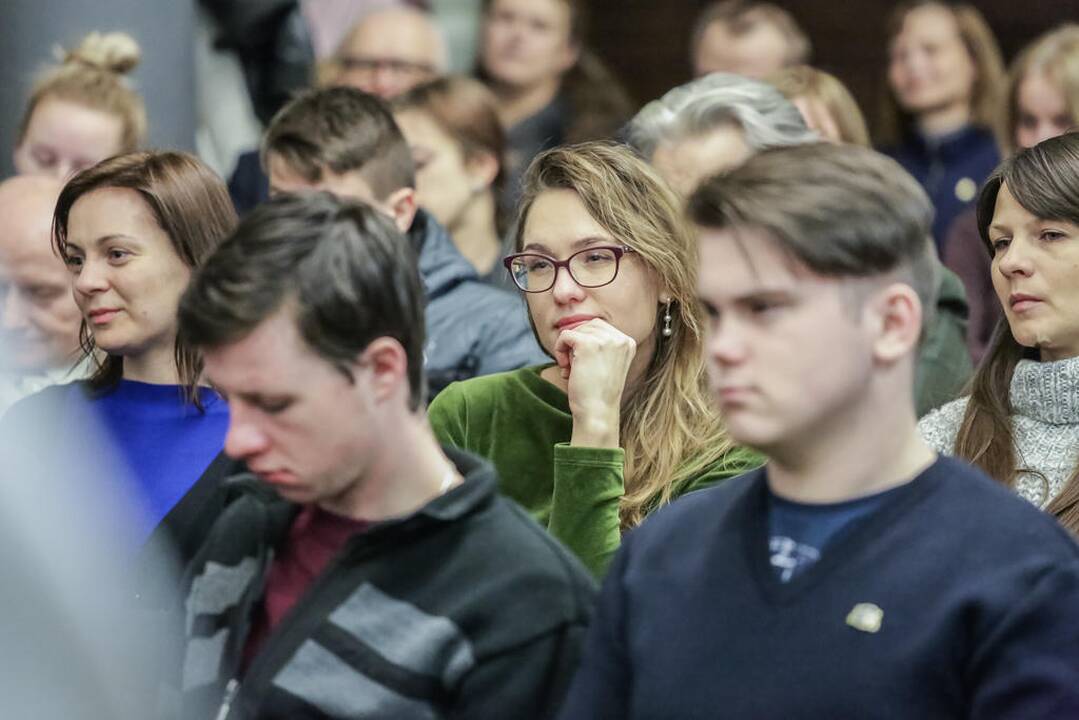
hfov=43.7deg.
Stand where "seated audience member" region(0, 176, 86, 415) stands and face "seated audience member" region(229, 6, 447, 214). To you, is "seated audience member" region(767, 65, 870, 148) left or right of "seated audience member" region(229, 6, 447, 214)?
right

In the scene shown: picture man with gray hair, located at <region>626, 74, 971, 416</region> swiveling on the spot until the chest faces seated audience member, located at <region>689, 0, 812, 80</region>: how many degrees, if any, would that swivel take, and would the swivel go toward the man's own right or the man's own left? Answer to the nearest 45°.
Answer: approximately 135° to the man's own right

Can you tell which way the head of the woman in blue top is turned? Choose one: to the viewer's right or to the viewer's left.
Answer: to the viewer's left

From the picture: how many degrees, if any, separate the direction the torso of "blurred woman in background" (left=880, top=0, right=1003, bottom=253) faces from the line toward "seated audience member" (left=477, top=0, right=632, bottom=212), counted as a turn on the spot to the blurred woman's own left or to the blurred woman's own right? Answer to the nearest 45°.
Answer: approximately 45° to the blurred woman's own right

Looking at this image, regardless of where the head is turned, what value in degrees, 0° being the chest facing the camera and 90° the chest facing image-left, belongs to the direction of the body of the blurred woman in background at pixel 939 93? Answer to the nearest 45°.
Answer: approximately 45°

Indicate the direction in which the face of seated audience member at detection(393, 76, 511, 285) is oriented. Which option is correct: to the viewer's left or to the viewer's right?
to the viewer's left

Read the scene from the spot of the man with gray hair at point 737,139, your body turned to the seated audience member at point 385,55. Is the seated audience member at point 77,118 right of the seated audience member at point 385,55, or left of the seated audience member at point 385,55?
left

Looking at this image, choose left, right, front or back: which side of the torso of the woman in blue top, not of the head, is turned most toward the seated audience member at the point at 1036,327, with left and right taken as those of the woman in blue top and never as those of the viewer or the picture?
left

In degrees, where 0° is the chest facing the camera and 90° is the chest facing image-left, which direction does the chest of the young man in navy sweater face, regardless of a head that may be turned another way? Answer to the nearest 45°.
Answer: approximately 45°

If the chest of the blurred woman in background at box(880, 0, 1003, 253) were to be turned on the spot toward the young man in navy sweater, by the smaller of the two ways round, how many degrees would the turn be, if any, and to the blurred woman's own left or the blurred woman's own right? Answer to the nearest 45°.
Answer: approximately 45° to the blurred woman's own left
